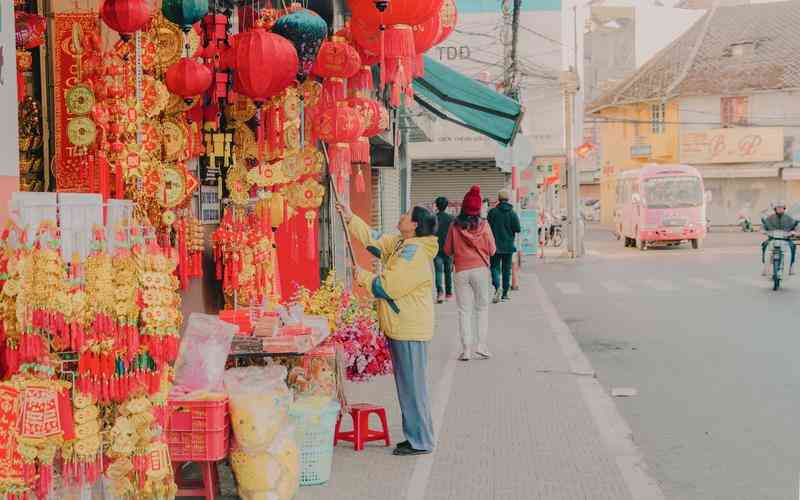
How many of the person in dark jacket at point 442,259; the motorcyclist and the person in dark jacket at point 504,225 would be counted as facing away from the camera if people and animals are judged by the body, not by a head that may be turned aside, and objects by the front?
2

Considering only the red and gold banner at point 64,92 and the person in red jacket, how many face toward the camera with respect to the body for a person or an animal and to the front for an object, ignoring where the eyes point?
1

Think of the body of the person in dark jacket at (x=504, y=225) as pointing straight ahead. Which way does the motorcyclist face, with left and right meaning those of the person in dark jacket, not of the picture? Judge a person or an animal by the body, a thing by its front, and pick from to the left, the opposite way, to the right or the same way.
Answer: the opposite way

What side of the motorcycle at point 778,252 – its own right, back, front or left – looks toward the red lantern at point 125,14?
front

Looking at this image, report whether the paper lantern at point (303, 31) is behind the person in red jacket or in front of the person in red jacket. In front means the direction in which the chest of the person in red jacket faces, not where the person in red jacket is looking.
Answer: behind

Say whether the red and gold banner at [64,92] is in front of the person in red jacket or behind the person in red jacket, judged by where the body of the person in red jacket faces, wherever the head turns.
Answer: behind

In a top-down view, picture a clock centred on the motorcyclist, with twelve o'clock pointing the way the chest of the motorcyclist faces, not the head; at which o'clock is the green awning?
The green awning is roughly at 1 o'clock from the motorcyclist.

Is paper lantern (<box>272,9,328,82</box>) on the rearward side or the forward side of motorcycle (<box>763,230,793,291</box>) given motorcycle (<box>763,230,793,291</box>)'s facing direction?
on the forward side

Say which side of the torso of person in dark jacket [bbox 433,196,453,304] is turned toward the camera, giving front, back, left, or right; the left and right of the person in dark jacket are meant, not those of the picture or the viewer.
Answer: back

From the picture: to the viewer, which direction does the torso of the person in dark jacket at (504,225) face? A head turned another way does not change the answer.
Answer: away from the camera

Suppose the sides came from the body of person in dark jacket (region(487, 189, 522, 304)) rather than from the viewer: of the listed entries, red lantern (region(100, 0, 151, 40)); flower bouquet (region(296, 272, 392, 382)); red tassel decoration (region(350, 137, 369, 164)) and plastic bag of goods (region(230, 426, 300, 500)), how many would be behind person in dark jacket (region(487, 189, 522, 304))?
4

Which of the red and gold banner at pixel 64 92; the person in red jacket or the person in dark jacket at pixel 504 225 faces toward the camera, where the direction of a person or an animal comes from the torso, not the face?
the red and gold banner

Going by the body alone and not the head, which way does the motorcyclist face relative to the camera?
toward the camera

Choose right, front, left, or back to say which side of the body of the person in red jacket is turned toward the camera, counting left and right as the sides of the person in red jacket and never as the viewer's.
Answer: back

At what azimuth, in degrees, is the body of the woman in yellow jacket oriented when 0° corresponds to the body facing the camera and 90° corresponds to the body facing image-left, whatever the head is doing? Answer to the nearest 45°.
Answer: approximately 90°

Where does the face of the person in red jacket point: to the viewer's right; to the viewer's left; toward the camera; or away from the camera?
away from the camera

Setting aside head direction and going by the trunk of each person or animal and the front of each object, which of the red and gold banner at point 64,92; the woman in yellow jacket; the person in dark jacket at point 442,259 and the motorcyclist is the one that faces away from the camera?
the person in dark jacket

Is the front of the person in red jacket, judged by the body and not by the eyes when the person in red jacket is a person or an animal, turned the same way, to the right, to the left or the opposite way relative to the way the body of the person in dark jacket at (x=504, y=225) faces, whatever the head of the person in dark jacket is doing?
the same way

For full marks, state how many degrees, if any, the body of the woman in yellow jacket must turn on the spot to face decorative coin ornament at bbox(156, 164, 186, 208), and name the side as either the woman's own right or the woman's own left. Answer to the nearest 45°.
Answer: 0° — they already face it
